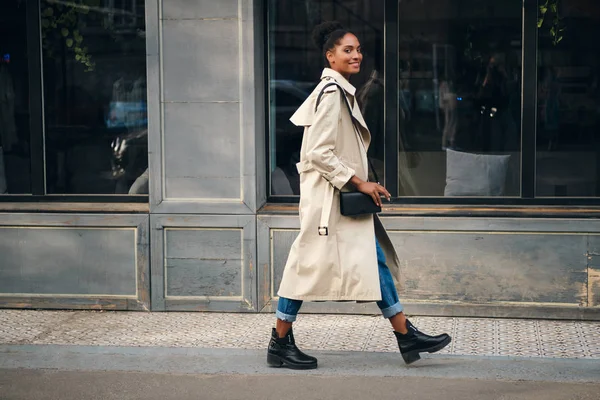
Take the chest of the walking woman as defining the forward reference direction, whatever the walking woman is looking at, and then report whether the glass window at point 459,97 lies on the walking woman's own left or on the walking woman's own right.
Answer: on the walking woman's own left

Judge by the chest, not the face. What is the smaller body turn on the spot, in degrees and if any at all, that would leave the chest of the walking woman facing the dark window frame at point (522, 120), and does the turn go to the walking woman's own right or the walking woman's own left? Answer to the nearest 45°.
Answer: approximately 45° to the walking woman's own left

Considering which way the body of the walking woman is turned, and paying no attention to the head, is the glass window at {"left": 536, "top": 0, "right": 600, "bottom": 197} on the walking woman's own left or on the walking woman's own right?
on the walking woman's own left

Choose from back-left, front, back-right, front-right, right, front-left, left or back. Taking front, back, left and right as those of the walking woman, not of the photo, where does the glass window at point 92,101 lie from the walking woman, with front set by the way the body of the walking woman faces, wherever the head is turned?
back-left

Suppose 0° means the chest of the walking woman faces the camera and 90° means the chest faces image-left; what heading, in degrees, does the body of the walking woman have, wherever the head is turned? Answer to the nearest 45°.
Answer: approximately 270°

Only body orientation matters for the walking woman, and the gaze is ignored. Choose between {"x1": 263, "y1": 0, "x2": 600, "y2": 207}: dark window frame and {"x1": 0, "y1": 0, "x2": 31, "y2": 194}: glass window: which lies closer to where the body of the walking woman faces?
the dark window frame

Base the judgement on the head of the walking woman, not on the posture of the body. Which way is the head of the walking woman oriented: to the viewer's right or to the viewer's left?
to the viewer's right

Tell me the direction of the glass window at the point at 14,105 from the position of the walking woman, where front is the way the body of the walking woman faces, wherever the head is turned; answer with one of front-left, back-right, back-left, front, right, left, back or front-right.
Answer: back-left
